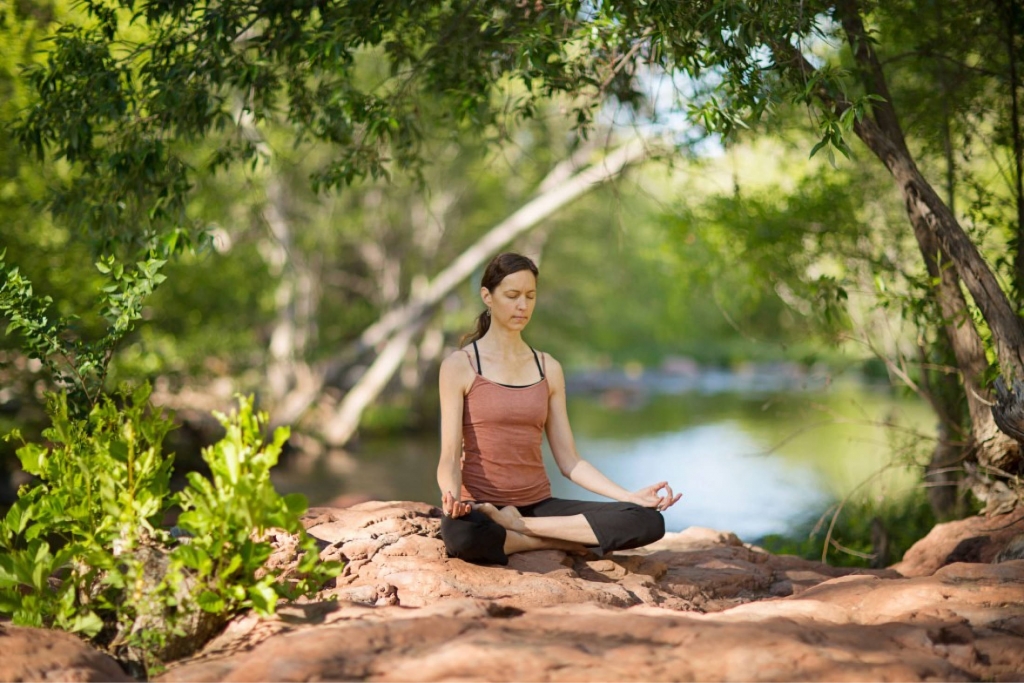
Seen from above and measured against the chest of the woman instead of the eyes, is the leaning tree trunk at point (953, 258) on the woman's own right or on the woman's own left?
on the woman's own left

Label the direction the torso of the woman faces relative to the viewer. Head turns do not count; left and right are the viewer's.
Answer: facing the viewer and to the right of the viewer

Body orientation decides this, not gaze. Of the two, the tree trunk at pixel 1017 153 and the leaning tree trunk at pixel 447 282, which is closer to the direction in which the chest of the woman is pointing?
the tree trunk

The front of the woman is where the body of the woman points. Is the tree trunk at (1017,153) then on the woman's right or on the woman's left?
on the woman's left

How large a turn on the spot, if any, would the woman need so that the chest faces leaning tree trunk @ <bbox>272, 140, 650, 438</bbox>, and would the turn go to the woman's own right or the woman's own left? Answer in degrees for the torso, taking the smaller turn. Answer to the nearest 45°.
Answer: approximately 135° to the woman's own left

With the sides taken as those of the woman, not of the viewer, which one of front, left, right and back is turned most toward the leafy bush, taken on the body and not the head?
right
